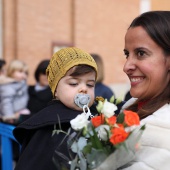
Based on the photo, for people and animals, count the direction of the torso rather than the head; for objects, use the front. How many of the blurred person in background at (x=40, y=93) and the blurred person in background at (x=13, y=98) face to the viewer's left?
0

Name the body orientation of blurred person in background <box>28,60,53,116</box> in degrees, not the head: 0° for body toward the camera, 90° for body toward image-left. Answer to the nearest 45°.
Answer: approximately 315°

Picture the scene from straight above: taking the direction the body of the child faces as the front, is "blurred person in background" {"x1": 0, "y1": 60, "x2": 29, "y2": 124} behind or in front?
behind

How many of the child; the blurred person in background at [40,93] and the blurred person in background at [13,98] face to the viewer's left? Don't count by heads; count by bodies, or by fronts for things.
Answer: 0

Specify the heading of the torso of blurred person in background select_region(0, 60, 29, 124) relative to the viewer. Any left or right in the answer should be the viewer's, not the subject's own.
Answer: facing the viewer and to the right of the viewer

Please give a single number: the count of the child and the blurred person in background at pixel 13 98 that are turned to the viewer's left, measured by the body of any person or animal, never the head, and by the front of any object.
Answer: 0

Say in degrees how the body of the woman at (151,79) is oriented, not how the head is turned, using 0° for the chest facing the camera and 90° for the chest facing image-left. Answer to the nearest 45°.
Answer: approximately 45°

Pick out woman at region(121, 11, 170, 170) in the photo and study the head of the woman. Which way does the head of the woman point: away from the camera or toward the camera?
toward the camera

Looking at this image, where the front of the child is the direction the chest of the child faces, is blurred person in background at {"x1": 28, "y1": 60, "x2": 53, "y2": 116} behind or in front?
behind
